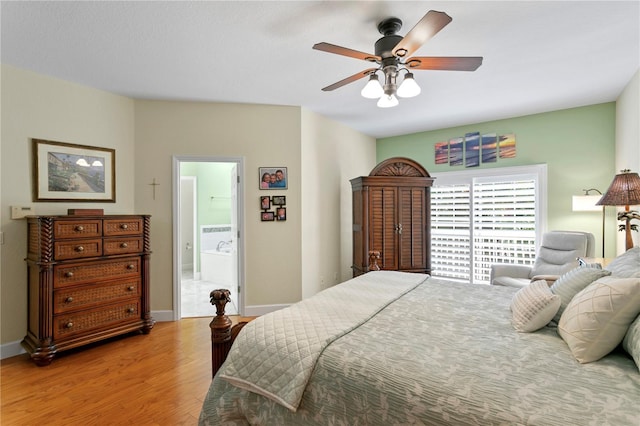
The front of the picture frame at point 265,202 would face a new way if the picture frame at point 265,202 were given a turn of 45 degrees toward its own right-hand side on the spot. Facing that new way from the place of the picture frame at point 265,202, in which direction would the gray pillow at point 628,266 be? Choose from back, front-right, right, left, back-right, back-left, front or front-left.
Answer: left

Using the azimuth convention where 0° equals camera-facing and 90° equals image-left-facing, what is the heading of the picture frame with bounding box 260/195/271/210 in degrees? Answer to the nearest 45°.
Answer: approximately 0°

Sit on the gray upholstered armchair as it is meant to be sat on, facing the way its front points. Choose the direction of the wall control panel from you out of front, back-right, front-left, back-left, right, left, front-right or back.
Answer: front

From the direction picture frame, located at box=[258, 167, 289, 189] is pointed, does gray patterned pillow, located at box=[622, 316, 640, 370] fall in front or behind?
in front

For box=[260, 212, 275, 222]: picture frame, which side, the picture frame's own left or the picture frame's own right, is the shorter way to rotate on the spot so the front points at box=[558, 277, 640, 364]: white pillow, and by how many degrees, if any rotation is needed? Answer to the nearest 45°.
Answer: approximately 45° to the picture frame's own left

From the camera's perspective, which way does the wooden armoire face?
toward the camera

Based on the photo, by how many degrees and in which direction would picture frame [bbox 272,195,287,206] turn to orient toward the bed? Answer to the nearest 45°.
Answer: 0° — it already faces it

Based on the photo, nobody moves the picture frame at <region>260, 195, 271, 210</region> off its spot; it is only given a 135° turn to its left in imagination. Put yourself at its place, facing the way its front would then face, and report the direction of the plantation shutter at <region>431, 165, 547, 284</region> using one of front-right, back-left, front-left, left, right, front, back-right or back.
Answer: front-right

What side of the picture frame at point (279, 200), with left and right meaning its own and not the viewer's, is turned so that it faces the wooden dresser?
right

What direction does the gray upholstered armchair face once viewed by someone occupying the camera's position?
facing the viewer and to the left of the viewer

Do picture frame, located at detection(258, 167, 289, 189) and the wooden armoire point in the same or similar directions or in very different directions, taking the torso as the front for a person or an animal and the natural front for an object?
same or similar directions
